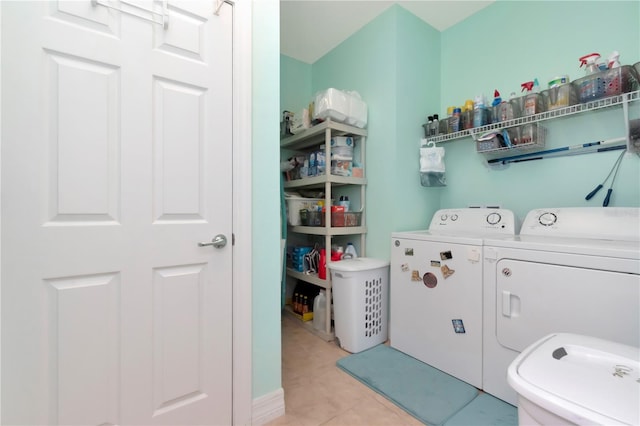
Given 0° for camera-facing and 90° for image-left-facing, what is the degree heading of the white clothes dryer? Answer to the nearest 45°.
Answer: approximately 45°

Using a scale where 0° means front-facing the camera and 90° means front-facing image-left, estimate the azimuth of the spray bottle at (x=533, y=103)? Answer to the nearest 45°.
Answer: approximately 90°

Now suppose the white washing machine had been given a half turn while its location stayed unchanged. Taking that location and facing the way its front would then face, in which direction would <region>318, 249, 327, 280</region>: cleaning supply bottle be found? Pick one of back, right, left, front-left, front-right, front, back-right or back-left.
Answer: back-left

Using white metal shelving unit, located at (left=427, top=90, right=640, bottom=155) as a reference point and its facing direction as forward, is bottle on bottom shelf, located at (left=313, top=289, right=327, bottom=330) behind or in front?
in front

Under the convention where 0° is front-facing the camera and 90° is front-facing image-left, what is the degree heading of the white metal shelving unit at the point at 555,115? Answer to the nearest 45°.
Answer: approximately 45°

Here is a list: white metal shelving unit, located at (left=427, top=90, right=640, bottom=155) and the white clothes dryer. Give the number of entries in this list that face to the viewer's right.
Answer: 0

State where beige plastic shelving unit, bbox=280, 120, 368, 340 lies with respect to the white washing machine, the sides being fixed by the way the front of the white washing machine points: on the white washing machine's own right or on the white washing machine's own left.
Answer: on the white washing machine's own right
